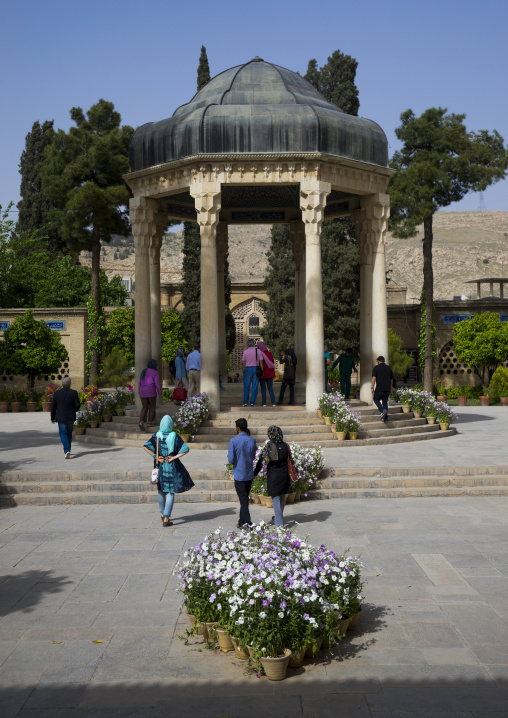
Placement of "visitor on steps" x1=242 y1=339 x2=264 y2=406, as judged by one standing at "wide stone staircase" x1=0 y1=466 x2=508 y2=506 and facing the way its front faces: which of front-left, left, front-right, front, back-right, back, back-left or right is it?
back

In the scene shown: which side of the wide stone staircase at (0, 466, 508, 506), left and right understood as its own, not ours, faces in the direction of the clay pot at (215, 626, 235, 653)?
front

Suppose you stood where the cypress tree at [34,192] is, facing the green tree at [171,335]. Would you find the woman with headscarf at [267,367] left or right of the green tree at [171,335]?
right

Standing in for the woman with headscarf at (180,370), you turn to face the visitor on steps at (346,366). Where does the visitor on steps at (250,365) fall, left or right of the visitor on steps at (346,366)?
right

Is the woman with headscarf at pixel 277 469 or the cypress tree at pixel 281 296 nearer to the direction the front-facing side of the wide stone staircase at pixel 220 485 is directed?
the woman with headscarf

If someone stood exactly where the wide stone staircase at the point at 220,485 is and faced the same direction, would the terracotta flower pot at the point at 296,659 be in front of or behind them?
in front

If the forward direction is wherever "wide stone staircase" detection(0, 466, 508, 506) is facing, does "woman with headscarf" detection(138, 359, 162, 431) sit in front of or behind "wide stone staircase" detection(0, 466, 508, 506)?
behind

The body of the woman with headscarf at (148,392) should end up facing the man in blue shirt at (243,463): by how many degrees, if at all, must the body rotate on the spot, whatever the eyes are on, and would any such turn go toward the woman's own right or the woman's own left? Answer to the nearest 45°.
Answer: approximately 135° to the woman's own right

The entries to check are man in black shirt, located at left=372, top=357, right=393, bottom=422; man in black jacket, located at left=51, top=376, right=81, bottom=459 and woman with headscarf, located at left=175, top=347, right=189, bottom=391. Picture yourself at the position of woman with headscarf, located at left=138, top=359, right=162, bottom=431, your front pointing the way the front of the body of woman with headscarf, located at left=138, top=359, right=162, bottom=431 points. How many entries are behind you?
1
